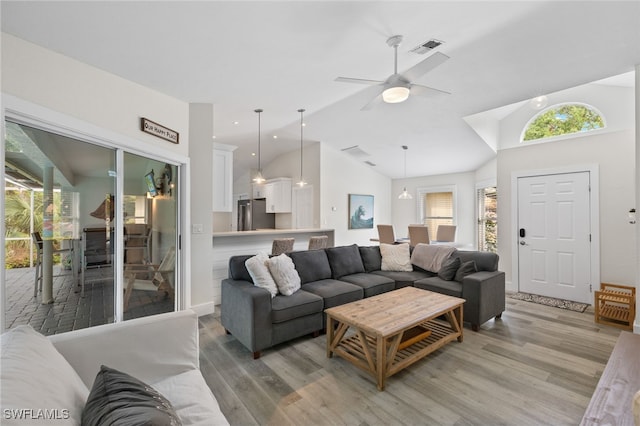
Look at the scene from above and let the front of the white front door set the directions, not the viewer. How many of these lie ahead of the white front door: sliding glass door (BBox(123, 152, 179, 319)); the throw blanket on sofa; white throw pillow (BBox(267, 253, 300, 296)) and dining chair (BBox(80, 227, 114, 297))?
4

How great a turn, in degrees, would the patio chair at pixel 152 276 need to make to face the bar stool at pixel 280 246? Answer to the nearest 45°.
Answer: approximately 180°

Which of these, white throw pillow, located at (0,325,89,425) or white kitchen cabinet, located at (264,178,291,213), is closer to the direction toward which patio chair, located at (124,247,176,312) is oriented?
the white throw pillow

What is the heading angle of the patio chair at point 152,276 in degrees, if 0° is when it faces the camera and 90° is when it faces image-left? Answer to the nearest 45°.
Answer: approximately 90°

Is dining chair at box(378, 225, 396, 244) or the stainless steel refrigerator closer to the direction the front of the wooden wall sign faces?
the dining chair

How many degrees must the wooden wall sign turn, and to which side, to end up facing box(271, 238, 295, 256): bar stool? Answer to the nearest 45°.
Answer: approximately 45° to its left

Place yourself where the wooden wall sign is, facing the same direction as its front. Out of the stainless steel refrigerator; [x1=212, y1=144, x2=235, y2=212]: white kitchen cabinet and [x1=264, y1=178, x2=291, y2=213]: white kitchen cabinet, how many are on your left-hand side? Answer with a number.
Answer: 3

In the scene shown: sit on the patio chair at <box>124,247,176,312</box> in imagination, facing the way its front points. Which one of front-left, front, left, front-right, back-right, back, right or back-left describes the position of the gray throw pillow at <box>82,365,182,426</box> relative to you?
left

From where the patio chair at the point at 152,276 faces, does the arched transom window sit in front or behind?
behind

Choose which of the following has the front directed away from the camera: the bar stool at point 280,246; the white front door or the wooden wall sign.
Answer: the bar stool

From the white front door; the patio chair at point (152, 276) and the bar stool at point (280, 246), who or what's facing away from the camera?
the bar stool at point (280, 246)

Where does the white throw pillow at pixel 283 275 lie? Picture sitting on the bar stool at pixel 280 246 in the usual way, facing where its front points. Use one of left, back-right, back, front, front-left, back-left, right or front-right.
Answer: back

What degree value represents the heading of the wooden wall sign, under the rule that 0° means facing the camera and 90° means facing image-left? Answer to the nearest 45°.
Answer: approximately 315°

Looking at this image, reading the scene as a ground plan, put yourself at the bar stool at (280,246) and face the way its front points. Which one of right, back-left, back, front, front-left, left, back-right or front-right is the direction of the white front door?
right

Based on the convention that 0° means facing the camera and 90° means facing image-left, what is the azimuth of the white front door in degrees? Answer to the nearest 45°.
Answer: approximately 45°

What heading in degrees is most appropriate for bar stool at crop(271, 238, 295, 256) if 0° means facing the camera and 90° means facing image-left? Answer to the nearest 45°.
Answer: approximately 180°

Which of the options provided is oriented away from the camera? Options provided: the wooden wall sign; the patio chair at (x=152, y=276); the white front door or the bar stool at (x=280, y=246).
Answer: the bar stool at (x=280, y=246)
